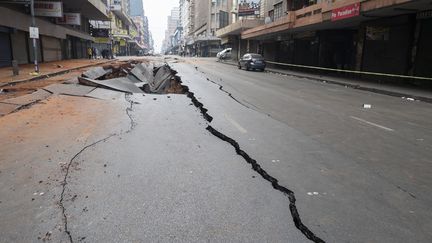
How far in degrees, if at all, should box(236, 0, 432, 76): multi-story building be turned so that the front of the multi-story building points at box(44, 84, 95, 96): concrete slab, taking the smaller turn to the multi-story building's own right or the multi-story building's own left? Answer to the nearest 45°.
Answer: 0° — it already faces it

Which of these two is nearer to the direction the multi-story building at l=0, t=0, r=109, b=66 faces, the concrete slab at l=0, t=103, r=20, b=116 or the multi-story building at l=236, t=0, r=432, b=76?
the multi-story building

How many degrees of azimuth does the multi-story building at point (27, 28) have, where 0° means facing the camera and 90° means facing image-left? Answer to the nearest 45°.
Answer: approximately 315°

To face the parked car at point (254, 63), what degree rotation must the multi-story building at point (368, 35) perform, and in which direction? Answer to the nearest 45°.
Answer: approximately 90° to its right

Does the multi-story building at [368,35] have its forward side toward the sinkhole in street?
yes

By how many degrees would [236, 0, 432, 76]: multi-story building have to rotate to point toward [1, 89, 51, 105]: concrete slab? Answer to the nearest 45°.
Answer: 0° — it already faces it

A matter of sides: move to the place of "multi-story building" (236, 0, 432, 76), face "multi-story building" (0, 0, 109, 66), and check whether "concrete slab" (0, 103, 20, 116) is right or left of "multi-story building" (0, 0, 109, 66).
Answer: left

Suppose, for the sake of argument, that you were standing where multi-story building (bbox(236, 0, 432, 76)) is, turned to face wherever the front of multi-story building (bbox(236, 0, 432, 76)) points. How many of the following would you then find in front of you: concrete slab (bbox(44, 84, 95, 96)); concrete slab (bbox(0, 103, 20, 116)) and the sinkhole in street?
3

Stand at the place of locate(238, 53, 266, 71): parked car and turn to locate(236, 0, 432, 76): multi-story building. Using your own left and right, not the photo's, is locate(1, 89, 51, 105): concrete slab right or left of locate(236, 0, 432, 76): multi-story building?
right
